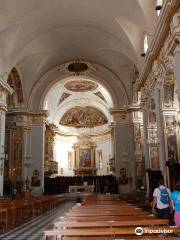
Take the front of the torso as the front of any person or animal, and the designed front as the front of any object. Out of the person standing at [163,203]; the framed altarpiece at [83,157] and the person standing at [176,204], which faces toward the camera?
the framed altarpiece

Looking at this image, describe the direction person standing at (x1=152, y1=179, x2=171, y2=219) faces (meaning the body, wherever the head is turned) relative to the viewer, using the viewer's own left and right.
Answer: facing away from the viewer and to the left of the viewer

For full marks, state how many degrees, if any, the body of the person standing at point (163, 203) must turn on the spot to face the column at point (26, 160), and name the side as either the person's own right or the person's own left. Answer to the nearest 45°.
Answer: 0° — they already face it

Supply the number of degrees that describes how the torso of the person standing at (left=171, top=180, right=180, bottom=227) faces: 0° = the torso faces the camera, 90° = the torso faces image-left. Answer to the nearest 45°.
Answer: approximately 180°

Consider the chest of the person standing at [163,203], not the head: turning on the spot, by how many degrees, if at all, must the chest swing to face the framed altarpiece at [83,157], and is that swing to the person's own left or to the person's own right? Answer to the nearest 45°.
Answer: approximately 45° to the person's own right

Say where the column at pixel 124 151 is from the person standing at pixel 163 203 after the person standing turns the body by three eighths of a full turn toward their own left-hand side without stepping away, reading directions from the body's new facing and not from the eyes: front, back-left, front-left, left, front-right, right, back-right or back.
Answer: back

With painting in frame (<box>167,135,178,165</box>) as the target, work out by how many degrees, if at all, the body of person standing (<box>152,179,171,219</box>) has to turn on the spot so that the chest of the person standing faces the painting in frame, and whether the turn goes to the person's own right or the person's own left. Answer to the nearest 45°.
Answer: approximately 45° to the person's own right

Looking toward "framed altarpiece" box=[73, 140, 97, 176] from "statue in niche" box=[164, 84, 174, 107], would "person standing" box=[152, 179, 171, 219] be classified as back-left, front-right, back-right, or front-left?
back-left

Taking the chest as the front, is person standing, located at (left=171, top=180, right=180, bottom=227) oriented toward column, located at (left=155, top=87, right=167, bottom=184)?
yes

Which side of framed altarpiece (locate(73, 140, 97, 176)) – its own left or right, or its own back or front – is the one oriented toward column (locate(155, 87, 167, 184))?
front

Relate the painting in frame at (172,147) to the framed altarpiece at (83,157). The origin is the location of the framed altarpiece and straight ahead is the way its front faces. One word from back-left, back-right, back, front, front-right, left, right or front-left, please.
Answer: front

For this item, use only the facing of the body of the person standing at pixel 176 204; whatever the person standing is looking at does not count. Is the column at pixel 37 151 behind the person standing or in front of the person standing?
in front

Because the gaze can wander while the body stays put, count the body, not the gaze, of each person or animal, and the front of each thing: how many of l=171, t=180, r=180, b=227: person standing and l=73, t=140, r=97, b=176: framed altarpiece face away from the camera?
1

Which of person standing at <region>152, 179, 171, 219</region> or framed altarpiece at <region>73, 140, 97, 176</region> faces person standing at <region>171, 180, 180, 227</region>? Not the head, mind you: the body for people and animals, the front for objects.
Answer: the framed altarpiece

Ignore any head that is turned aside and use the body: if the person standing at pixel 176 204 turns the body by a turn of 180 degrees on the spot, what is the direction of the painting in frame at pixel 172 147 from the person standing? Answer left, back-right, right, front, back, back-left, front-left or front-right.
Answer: back

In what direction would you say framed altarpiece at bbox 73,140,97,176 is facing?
toward the camera

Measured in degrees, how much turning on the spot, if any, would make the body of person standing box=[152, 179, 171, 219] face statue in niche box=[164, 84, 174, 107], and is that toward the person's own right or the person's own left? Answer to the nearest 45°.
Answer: approximately 45° to the person's own right

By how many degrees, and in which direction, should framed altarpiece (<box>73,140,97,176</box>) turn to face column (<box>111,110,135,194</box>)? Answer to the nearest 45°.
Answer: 0° — it already faces it

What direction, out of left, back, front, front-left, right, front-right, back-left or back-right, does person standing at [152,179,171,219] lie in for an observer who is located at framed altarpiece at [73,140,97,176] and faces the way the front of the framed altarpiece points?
front

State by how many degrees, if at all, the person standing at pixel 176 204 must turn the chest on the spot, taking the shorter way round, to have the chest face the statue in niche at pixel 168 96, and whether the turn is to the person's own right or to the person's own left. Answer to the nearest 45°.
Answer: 0° — they already face it
